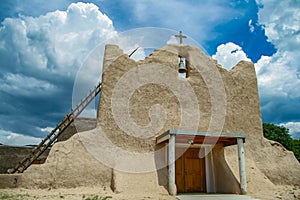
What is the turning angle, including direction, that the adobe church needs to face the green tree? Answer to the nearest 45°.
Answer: approximately 135° to its left

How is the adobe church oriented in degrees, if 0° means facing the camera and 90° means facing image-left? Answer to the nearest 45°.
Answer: approximately 0°
